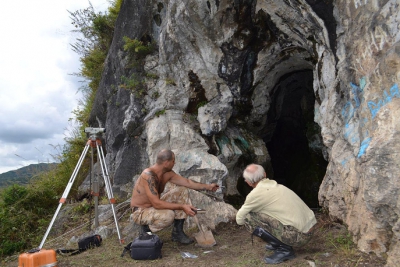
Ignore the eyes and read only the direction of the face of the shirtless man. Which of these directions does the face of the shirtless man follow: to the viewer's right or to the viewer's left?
to the viewer's right

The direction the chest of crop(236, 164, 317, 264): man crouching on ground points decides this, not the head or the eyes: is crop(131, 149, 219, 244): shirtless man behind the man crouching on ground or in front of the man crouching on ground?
in front

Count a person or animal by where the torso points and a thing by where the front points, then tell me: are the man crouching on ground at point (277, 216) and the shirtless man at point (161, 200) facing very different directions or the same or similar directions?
very different directions

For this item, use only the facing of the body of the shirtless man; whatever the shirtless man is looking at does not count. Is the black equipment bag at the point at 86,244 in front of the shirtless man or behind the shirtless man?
behind

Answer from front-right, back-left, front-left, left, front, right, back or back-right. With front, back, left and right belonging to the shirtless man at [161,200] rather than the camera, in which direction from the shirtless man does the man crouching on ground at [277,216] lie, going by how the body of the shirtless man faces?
front-right

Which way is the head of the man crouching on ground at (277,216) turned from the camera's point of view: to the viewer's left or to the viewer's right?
to the viewer's left

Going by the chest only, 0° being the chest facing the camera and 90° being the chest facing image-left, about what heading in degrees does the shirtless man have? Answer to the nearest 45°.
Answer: approximately 270°

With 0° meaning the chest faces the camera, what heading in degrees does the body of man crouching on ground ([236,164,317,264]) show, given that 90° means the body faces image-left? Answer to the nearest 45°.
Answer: approximately 90°
